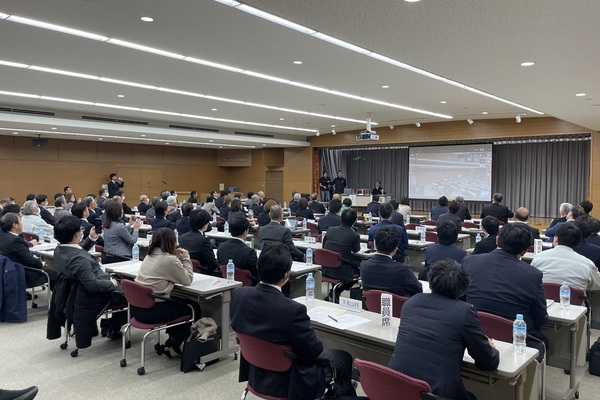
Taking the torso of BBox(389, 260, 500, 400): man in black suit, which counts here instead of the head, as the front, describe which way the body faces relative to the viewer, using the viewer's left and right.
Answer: facing away from the viewer and to the right of the viewer

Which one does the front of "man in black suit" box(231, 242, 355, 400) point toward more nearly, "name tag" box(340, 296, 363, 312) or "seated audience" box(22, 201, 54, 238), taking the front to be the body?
the name tag

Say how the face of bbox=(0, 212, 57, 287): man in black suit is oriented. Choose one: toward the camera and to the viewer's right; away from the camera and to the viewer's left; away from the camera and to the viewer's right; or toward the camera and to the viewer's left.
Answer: away from the camera and to the viewer's right

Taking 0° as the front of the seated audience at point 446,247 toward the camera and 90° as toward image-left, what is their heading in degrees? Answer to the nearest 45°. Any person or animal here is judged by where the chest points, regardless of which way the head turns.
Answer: approximately 180°

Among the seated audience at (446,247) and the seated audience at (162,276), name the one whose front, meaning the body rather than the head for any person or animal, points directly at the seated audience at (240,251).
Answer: the seated audience at (162,276)

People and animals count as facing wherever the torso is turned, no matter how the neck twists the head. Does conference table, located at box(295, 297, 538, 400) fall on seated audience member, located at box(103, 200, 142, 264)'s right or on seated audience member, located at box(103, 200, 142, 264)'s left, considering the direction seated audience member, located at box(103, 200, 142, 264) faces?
on their right

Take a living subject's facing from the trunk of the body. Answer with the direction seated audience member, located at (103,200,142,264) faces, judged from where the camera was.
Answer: facing away from the viewer and to the right of the viewer

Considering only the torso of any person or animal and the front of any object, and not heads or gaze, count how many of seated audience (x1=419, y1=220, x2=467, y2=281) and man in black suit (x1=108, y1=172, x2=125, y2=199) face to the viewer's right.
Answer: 1

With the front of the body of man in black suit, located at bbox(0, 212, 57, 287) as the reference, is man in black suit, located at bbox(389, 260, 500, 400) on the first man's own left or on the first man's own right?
on the first man's own right

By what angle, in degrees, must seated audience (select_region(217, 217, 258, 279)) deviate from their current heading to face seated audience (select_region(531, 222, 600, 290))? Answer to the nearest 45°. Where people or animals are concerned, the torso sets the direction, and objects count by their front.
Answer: approximately 90° to their right

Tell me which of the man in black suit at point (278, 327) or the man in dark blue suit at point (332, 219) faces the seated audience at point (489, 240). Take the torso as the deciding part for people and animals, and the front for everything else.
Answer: the man in black suit at point (278, 327)

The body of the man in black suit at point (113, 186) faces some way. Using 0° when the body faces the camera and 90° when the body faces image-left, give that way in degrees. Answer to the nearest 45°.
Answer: approximately 270°

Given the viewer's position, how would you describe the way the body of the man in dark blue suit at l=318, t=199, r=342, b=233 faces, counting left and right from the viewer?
facing away from the viewer and to the right of the viewer

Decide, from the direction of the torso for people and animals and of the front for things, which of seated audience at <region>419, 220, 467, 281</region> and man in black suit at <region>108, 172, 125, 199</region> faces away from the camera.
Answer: the seated audience
